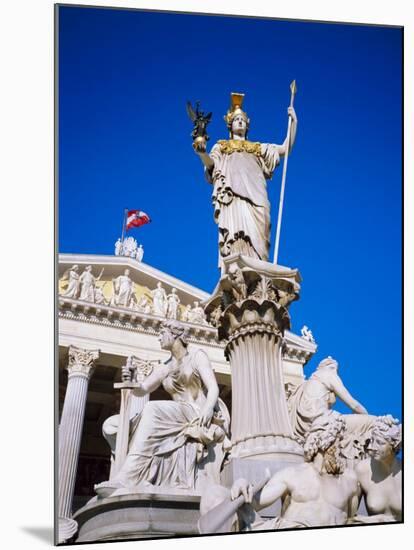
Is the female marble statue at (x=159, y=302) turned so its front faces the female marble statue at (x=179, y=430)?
yes
